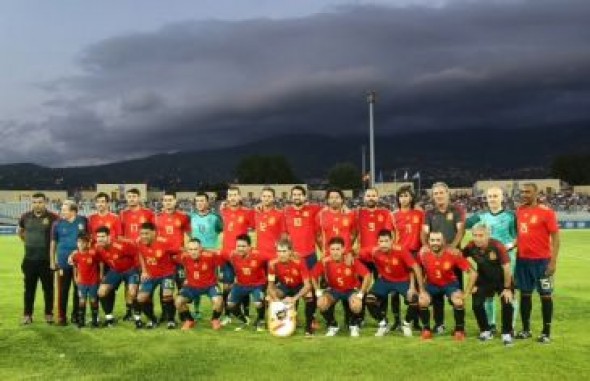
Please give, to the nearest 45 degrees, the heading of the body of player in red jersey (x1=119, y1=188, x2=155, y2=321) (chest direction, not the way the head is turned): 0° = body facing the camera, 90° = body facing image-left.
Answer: approximately 0°

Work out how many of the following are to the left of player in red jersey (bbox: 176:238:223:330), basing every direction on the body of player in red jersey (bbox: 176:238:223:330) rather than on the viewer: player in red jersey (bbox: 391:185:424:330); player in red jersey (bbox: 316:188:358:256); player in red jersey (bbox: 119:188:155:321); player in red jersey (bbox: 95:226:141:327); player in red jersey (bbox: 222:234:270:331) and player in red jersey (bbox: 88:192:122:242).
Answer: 3

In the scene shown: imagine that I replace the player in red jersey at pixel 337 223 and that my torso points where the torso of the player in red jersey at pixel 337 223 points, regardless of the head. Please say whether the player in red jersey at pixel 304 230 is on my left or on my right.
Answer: on my right

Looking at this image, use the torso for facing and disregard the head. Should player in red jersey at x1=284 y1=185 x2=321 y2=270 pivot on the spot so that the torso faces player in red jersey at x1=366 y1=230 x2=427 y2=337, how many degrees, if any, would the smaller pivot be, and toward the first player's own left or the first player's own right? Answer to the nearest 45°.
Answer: approximately 45° to the first player's own left

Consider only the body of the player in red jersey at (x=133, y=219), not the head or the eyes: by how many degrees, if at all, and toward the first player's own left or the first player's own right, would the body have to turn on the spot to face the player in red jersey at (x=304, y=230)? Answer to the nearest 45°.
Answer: approximately 90° to the first player's own left

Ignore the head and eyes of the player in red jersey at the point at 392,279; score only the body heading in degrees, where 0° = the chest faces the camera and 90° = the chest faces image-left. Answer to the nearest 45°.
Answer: approximately 0°
